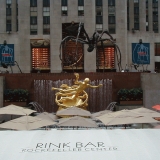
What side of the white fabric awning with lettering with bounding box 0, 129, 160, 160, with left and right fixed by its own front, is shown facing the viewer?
front

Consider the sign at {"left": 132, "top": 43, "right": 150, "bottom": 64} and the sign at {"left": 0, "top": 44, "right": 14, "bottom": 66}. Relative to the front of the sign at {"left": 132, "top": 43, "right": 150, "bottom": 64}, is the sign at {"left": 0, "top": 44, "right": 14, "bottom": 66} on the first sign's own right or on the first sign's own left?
on the first sign's own right

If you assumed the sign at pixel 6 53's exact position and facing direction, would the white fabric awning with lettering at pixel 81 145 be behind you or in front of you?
in front

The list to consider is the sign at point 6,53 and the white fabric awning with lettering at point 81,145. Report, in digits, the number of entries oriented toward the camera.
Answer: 2

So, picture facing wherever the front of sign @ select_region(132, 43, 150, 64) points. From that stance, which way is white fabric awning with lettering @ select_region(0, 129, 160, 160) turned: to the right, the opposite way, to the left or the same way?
the same way

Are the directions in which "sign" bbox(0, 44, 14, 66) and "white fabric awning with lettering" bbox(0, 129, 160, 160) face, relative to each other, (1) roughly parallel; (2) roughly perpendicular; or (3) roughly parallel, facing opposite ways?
roughly parallel

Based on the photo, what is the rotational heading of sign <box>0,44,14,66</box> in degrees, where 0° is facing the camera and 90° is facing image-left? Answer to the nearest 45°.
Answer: approximately 0°

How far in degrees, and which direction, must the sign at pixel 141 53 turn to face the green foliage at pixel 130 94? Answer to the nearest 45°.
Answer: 0° — it already faces it

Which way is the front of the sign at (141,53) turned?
toward the camera

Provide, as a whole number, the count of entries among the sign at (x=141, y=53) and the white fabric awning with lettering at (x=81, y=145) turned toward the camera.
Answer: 2

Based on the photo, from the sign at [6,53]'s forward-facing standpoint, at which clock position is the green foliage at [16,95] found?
The green foliage is roughly at 12 o'clock from the sign.

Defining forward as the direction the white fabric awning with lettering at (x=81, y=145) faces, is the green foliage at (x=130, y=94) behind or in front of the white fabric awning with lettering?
behind

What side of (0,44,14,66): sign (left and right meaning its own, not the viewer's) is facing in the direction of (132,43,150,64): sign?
left

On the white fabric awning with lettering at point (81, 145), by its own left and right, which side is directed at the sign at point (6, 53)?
back
